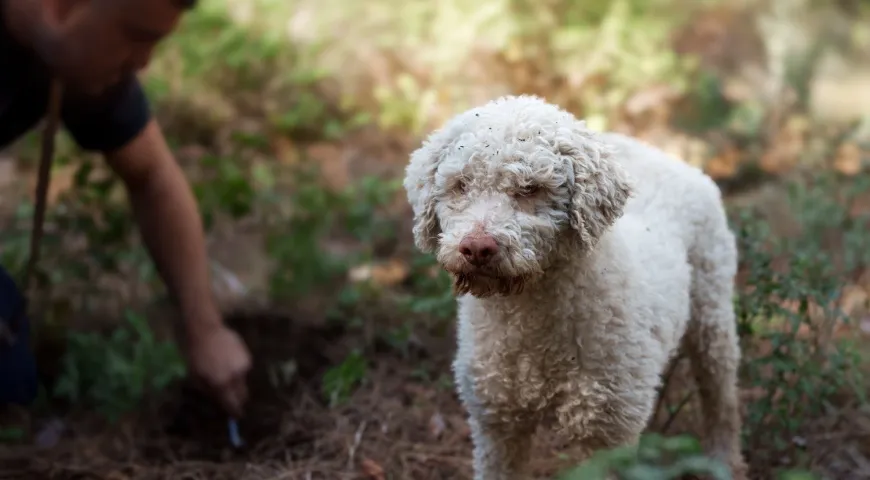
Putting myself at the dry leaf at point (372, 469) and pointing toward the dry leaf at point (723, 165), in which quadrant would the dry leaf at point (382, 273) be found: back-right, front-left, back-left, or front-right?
front-left

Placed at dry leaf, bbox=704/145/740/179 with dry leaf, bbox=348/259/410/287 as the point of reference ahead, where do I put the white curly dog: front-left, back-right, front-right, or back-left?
front-left

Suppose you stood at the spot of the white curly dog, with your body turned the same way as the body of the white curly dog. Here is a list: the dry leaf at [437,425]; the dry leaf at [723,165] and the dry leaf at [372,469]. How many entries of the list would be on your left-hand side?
0

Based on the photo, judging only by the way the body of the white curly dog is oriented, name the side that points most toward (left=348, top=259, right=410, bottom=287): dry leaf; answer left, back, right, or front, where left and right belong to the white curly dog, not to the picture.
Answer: right

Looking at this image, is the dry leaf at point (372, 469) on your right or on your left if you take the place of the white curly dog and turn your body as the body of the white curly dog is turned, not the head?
on your right

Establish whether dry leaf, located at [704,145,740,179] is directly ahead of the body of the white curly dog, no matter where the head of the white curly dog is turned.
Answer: no

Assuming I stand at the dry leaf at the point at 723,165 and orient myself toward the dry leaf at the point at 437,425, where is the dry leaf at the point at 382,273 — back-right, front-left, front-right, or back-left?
front-right

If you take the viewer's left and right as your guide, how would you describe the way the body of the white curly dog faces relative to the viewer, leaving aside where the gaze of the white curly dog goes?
facing the viewer and to the left of the viewer

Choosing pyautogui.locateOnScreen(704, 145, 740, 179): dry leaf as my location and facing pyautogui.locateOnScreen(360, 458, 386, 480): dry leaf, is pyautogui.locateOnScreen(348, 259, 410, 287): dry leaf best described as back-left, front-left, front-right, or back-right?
front-right

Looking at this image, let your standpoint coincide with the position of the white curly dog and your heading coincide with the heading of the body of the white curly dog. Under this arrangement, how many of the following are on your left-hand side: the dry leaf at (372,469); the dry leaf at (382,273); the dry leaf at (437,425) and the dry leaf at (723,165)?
0
